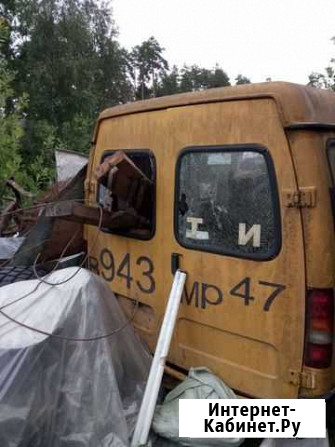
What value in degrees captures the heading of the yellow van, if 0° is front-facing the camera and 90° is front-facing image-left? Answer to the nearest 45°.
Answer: approximately 225°

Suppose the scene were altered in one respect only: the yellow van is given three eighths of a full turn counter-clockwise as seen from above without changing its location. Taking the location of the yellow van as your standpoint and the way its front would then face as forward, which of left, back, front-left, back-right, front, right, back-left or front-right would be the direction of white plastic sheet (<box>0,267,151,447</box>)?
front

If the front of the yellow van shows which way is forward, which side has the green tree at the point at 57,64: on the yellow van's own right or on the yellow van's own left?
on the yellow van's own left
